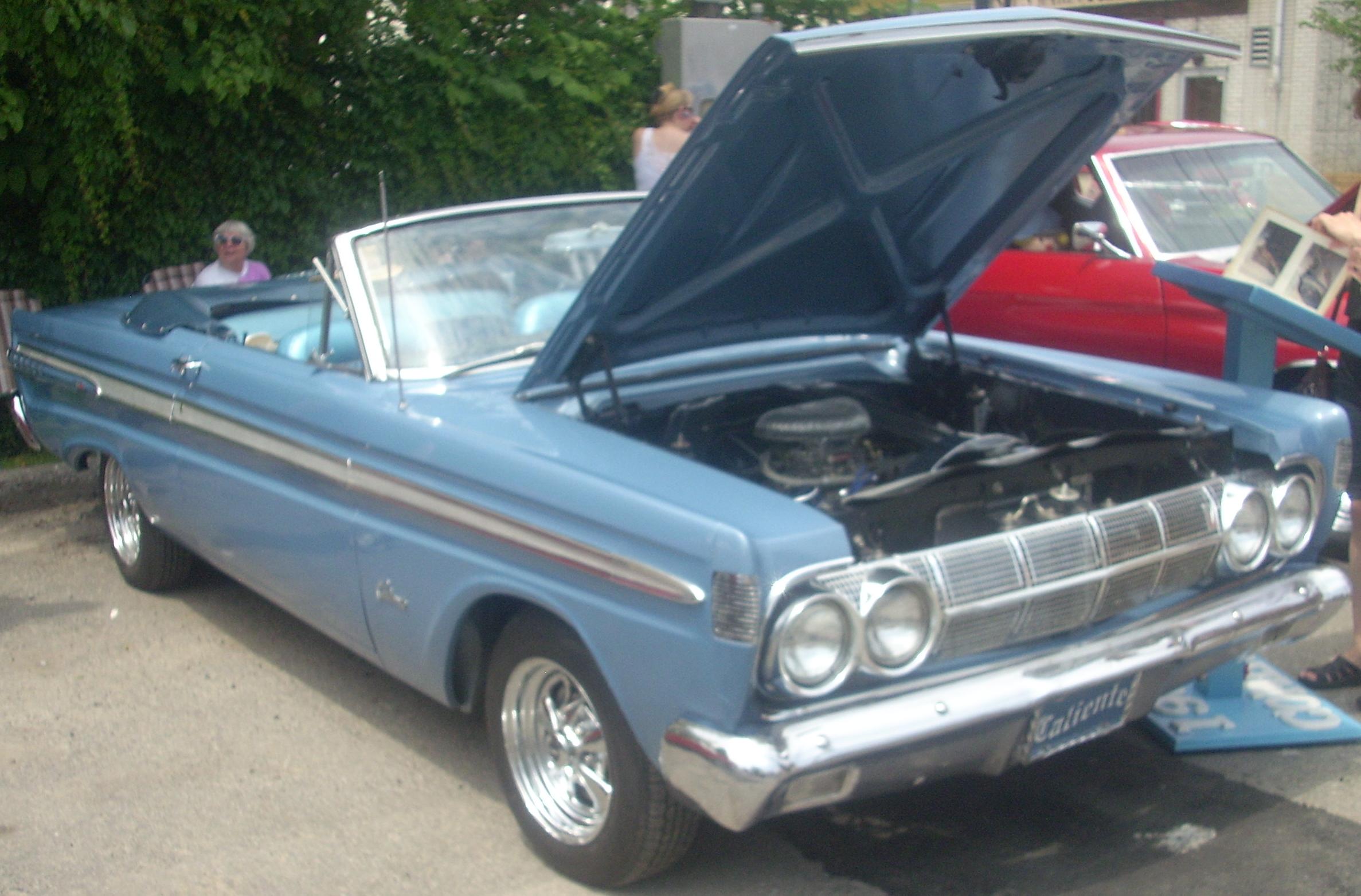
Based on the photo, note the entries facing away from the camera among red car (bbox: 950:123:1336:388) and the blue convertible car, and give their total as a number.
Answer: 0

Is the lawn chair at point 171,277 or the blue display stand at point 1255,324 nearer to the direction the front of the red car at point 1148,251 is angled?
the blue display stand

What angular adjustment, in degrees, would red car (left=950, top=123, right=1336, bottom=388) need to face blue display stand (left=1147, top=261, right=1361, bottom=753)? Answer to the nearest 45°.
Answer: approximately 45° to its right

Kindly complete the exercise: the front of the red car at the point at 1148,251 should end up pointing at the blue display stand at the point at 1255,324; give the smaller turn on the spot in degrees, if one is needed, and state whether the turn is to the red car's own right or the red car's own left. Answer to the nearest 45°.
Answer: approximately 45° to the red car's own right

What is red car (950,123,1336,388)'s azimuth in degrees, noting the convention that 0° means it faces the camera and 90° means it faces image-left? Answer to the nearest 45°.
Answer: approximately 315°

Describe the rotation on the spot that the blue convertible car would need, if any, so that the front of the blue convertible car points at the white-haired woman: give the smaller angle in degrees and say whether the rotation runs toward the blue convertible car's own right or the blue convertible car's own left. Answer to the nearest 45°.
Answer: approximately 180°

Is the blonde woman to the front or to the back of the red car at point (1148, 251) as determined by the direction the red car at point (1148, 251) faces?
to the back

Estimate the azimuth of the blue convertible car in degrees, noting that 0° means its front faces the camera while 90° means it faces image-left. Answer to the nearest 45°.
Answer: approximately 315°
